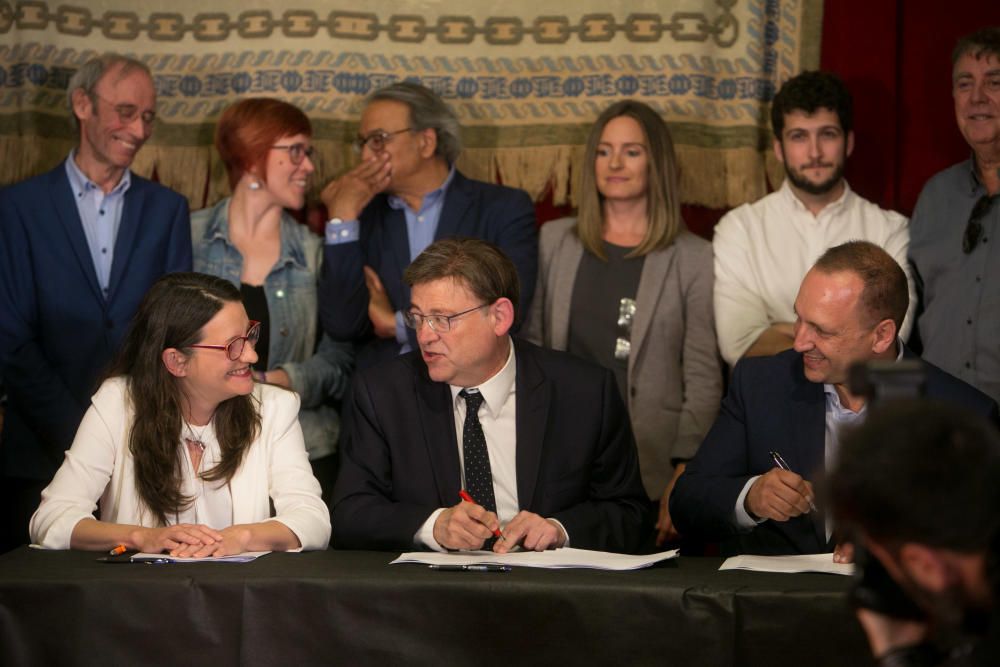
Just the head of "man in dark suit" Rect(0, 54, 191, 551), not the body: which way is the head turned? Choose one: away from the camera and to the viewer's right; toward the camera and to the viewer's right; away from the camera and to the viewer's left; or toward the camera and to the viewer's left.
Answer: toward the camera and to the viewer's right

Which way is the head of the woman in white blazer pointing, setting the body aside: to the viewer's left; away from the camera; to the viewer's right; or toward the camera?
to the viewer's right

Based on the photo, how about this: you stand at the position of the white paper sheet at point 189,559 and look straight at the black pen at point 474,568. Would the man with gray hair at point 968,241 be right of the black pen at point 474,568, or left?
left

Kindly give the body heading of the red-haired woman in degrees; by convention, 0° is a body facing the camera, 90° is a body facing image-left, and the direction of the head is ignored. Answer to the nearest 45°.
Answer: approximately 315°

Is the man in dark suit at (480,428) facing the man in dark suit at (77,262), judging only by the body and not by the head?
no

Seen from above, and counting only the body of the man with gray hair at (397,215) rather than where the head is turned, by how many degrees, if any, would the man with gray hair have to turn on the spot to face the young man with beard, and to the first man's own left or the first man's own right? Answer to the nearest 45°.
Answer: approximately 135° to the first man's own left

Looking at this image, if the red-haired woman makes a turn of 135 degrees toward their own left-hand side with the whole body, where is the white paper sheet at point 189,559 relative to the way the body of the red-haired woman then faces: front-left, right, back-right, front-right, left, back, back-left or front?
back

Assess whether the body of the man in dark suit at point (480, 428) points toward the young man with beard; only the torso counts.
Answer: no

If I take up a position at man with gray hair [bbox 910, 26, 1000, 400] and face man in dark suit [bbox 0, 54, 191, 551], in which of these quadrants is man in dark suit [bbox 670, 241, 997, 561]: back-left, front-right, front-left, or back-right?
front-left

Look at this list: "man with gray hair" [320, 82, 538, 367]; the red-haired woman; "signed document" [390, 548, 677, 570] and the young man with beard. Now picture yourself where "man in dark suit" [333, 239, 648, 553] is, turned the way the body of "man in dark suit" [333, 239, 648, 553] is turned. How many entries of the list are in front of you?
1

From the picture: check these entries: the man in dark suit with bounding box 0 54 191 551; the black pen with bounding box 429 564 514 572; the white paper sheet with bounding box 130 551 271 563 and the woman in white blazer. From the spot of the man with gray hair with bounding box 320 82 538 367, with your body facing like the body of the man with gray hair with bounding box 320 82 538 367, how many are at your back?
0

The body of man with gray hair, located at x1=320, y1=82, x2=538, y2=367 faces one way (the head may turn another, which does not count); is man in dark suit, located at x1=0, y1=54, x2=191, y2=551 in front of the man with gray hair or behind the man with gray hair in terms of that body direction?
in front

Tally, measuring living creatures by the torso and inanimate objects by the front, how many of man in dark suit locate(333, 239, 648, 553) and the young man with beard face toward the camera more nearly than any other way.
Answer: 2

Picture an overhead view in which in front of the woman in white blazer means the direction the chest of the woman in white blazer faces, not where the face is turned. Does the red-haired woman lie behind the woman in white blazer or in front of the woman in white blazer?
behind

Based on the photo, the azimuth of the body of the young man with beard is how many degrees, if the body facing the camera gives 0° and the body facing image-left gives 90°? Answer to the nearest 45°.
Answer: approximately 0°

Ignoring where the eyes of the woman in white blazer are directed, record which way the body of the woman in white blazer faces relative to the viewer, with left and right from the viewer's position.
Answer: facing the viewer

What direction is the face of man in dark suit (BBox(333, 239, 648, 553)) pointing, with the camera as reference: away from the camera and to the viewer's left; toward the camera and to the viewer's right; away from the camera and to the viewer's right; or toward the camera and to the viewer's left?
toward the camera and to the viewer's left

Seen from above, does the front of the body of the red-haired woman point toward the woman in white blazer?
no

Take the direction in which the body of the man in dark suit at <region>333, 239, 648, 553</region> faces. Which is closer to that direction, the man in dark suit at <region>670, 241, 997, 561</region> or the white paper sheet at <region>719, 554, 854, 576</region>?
the white paper sheet

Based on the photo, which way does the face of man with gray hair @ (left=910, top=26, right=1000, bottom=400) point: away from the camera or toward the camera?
toward the camera

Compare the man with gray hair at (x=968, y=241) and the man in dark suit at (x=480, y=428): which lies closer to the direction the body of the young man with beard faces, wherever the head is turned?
the man in dark suit
